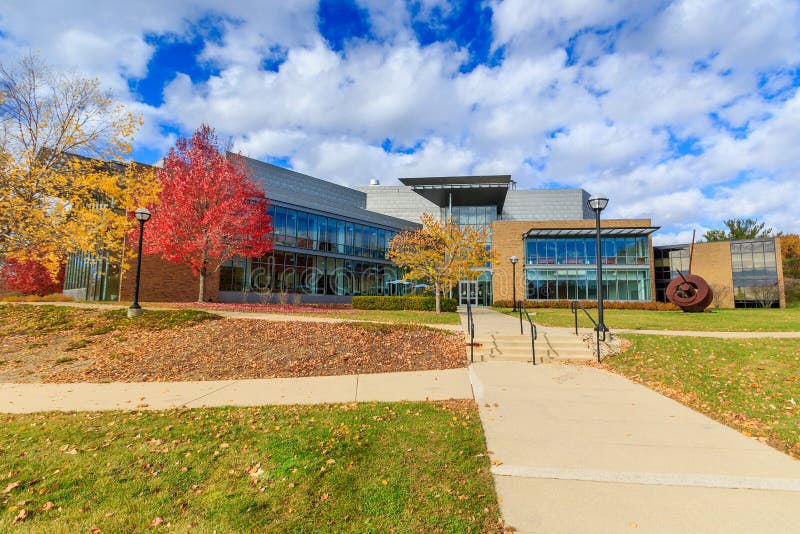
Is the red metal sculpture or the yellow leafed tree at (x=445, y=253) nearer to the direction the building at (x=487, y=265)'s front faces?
the yellow leafed tree

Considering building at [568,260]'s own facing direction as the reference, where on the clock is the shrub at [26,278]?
The shrub is roughly at 2 o'clock from the building.

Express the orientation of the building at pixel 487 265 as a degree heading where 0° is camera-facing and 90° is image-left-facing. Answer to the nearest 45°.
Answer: approximately 0°

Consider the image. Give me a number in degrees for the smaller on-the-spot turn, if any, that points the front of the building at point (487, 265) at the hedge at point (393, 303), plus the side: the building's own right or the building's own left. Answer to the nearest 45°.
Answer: approximately 45° to the building's own right

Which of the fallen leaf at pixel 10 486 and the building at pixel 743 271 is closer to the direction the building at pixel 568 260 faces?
the fallen leaf

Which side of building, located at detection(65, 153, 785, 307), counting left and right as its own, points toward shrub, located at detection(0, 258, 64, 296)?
right

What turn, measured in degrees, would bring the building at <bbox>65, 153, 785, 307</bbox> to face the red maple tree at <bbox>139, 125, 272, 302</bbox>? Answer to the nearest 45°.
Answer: approximately 45° to its right
